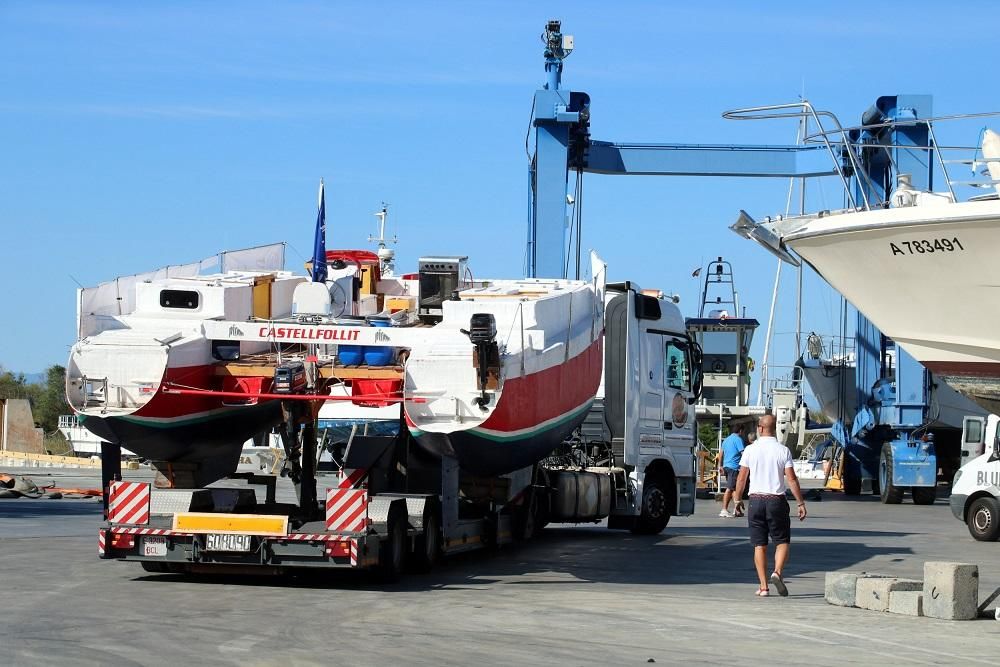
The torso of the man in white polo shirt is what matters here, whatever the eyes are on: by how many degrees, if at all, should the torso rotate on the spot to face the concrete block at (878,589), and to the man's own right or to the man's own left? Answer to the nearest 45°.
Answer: approximately 135° to the man's own right

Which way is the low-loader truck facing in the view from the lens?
facing away from the viewer and to the right of the viewer

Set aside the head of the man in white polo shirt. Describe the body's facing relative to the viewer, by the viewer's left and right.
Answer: facing away from the viewer

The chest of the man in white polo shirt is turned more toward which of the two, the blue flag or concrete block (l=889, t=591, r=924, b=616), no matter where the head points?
the blue flag

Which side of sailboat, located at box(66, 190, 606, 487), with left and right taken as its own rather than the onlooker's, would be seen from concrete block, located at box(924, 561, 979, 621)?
right

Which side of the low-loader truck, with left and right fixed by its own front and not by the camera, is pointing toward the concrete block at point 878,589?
right

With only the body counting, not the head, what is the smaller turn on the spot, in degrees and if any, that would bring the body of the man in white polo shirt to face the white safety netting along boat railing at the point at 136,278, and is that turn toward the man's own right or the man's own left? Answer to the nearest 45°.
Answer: approximately 90° to the man's own left

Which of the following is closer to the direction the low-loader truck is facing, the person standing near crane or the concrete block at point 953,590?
the person standing near crane

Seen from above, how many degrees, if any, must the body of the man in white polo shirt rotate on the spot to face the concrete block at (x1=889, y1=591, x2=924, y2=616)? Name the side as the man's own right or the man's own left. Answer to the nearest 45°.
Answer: approximately 135° to the man's own right

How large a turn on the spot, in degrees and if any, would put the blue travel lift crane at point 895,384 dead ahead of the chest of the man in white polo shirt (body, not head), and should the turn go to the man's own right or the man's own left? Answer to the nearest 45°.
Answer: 0° — they already face it

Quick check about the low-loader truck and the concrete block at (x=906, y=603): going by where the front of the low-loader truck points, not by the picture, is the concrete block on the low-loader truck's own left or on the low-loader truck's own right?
on the low-loader truck's own right
